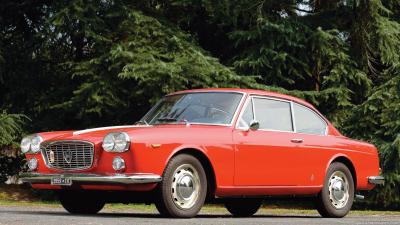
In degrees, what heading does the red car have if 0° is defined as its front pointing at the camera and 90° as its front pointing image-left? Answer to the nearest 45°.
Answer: approximately 45°
